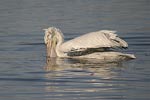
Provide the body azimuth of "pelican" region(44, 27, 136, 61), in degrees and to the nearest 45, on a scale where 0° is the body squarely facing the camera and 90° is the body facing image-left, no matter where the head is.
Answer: approximately 90°
